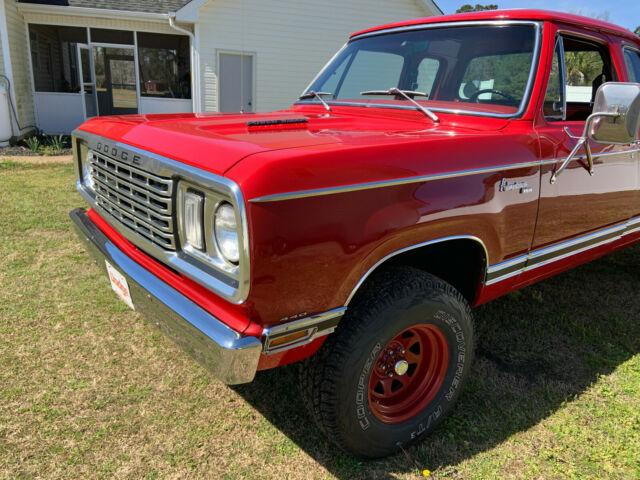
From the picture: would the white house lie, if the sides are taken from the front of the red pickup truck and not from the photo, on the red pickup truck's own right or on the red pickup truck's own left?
on the red pickup truck's own right

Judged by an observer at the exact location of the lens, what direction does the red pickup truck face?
facing the viewer and to the left of the viewer
